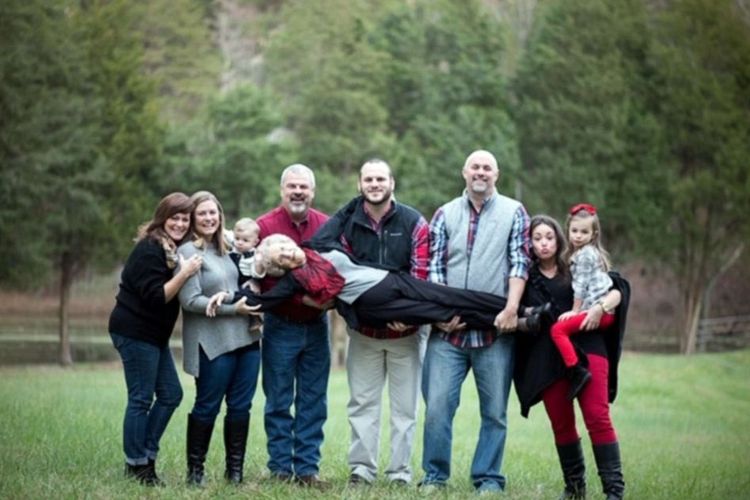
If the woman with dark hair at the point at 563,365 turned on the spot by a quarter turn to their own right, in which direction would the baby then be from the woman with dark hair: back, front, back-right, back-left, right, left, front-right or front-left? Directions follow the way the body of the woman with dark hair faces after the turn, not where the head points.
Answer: front

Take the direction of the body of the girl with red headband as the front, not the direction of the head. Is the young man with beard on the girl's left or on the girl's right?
on the girl's right

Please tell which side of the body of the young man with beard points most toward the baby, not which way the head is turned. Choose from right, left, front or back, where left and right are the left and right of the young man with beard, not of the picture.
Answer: right

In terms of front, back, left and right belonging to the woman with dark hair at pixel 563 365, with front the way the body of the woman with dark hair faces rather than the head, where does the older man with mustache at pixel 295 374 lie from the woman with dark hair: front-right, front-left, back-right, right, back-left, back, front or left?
right

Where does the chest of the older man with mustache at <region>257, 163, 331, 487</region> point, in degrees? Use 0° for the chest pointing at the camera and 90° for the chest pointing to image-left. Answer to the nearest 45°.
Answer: approximately 0°

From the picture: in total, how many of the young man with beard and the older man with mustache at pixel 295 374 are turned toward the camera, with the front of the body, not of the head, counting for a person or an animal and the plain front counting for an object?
2

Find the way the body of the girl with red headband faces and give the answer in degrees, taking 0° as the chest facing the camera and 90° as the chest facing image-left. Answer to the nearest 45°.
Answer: approximately 45°

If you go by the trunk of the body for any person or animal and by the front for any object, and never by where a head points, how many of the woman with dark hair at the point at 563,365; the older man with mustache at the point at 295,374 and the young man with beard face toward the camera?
3

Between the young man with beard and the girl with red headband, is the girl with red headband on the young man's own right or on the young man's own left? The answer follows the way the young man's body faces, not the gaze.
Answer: on the young man's own left
